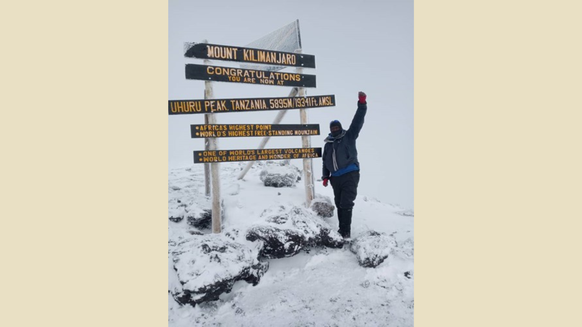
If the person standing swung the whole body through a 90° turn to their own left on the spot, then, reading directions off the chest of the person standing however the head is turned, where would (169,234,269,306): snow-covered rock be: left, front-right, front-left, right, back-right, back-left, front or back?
right

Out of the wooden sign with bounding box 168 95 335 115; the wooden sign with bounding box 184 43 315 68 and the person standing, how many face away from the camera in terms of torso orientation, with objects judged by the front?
0

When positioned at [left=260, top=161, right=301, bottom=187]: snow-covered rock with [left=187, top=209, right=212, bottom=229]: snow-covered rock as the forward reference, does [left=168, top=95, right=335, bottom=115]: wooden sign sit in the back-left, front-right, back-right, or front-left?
front-left

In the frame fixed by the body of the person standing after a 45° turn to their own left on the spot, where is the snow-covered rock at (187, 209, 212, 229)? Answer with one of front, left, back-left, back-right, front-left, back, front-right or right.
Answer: right

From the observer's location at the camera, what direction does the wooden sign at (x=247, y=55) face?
facing the viewer and to the right of the viewer

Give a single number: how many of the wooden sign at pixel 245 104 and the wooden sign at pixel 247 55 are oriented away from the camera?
0

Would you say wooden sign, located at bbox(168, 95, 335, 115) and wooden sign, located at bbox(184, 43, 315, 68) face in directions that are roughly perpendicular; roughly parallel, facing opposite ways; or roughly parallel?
roughly parallel

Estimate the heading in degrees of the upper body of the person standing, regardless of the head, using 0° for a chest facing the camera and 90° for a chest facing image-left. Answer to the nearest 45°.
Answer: approximately 45°
